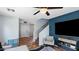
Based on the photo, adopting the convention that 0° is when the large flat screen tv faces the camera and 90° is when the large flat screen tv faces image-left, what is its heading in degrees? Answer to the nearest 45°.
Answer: approximately 45°
